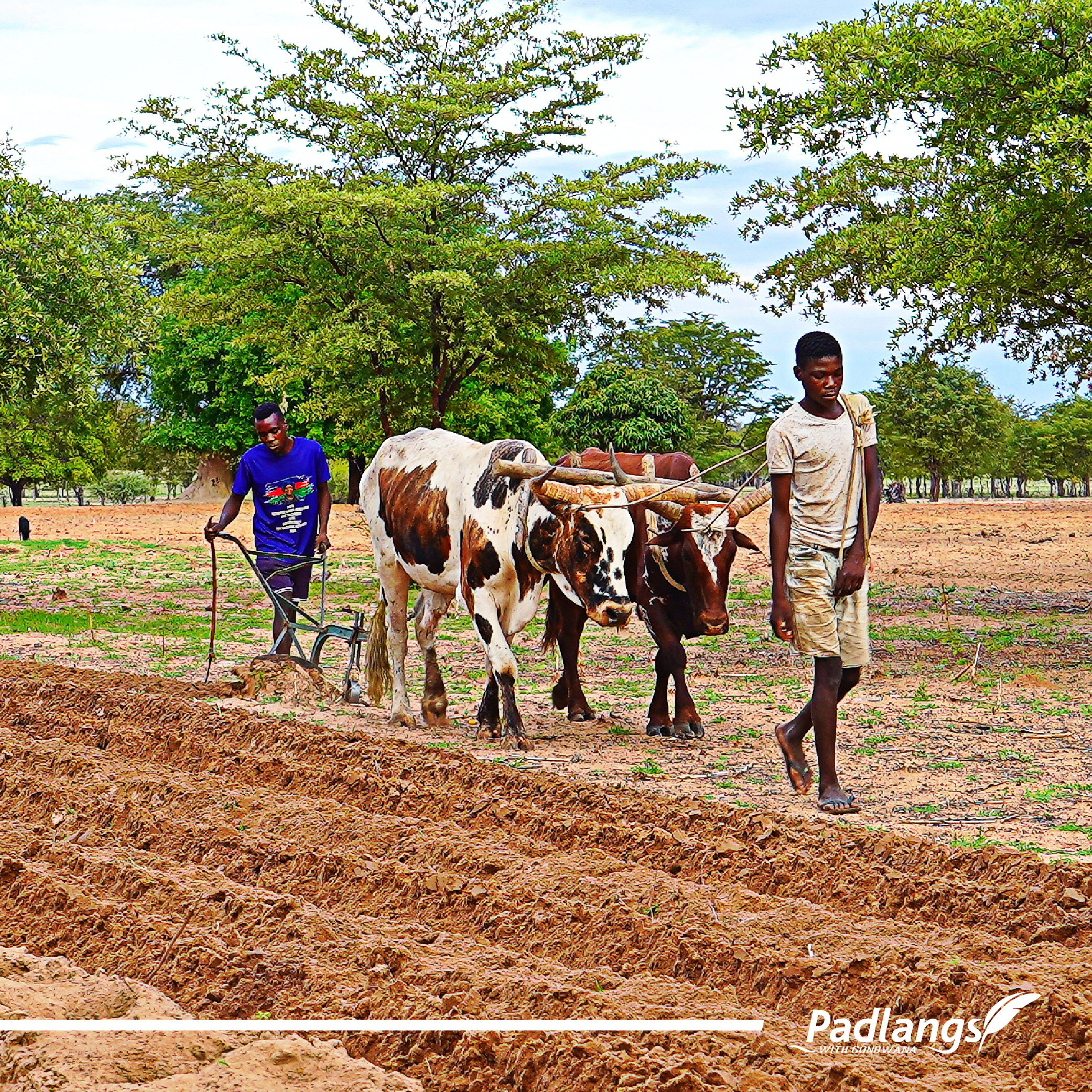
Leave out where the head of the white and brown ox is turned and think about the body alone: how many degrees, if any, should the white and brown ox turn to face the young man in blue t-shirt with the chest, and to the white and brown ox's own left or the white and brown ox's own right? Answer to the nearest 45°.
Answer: approximately 180°

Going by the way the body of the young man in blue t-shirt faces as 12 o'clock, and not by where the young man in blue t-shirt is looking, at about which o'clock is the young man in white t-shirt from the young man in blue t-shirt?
The young man in white t-shirt is roughly at 11 o'clock from the young man in blue t-shirt.

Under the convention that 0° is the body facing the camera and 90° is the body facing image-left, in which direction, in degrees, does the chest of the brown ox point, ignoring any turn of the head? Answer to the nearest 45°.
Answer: approximately 315°

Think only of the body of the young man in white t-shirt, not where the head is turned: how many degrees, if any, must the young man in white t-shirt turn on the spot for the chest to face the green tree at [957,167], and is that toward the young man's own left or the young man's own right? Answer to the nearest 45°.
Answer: approximately 135° to the young man's own left

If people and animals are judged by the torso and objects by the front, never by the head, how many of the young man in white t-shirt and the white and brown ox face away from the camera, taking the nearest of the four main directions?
0

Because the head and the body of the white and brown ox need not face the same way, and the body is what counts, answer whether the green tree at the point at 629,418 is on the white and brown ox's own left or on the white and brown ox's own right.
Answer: on the white and brown ox's own left

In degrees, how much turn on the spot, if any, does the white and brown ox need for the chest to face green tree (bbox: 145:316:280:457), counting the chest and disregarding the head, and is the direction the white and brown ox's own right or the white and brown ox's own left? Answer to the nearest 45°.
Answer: approximately 135° to the white and brown ox's own left

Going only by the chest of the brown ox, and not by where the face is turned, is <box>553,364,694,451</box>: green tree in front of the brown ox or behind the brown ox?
behind

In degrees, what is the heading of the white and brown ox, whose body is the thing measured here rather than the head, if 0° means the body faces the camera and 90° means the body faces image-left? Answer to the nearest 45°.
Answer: approximately 315°

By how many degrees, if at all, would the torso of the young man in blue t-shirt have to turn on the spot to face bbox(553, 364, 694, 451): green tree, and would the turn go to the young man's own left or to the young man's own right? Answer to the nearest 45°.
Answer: approximately 180°

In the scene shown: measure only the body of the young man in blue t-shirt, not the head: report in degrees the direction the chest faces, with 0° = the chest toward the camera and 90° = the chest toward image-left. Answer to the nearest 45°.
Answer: approximately 0°

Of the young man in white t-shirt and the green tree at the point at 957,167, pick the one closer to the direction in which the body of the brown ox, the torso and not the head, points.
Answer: the young man in white t-shirt
